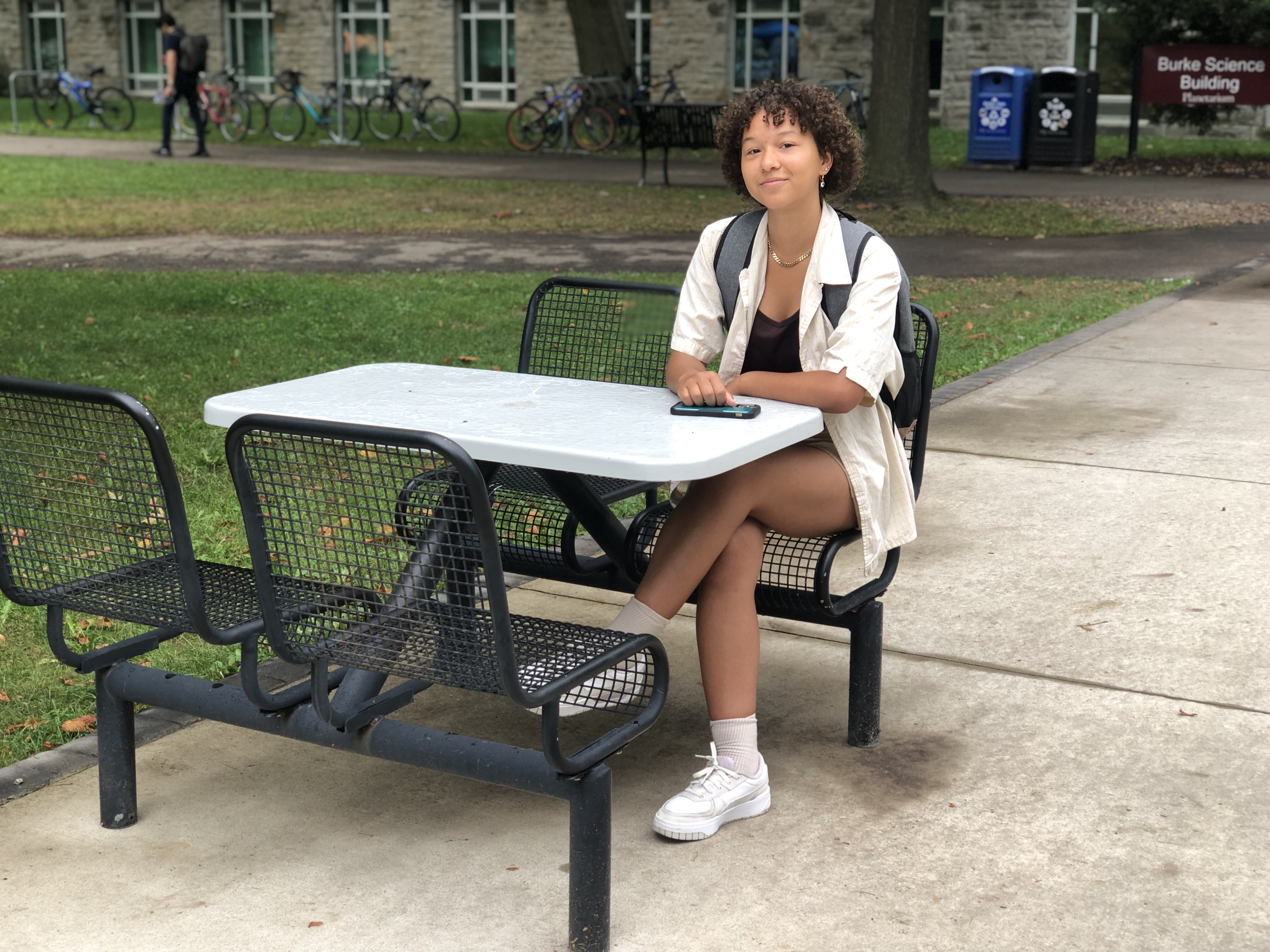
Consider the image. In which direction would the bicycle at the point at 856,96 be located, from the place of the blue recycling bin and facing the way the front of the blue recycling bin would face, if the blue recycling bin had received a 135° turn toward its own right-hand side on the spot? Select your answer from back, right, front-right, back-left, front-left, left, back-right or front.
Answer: front

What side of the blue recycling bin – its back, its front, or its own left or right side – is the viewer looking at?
front

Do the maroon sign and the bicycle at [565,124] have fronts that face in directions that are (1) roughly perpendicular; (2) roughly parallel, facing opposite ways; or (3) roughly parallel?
roughly perpendicular

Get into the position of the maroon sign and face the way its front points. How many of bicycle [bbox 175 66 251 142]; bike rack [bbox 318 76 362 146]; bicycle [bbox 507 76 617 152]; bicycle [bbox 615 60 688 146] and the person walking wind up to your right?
5

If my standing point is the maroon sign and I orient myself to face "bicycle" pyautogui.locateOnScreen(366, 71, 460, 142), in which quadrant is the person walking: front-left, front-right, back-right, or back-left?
front-left

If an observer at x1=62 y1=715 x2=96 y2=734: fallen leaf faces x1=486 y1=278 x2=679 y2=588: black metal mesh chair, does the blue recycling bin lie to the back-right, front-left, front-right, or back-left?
front-left

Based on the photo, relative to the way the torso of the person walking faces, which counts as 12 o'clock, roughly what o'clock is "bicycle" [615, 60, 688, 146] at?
The bicycle is roughly at 6 o'clock from the person walking.

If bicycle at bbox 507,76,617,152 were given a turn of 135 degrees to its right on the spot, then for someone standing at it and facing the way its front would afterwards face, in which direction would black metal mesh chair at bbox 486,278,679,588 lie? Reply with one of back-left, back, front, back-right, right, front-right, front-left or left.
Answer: front-left

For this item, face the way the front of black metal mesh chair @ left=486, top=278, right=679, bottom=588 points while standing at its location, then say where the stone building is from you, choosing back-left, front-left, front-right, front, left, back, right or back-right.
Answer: back-right

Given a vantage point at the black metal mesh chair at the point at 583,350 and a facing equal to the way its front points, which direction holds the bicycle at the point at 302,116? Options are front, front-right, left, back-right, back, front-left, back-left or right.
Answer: back-right

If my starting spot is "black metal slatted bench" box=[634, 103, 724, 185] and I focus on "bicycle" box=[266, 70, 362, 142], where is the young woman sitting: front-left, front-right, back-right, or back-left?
back-left

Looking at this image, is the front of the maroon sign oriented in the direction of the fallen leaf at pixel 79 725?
yes

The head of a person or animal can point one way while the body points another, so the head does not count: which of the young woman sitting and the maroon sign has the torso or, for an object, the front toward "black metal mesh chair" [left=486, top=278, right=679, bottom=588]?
the maroon sign

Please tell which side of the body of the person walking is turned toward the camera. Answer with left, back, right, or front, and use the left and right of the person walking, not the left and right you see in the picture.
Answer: left

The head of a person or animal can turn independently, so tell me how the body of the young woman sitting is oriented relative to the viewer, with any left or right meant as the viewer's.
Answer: facing the viewer and to the left of the viewer
